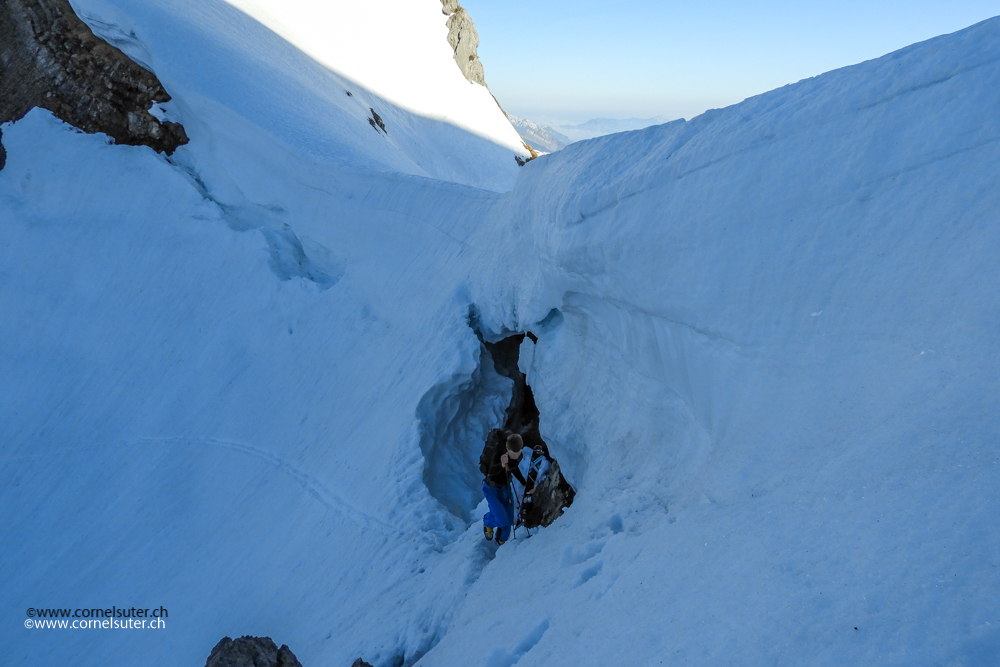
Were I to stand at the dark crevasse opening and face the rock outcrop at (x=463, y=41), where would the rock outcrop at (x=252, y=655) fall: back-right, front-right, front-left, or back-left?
back-left

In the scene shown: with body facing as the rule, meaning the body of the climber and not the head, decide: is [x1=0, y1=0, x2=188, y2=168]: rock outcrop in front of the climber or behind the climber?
behind

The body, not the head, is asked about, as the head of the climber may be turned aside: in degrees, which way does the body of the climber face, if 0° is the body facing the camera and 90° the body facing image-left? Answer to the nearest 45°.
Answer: approximately 315°

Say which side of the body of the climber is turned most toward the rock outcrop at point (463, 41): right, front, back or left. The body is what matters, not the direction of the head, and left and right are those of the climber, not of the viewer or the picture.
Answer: back
